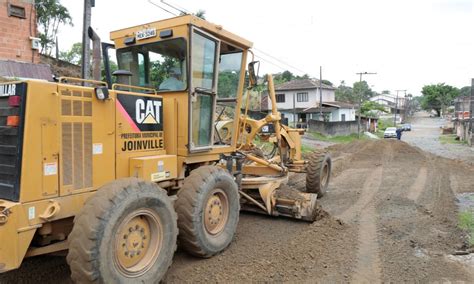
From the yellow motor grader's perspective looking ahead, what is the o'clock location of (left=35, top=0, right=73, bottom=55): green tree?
The green tree is roughly at 10 o'clock from the yellow motor grader.

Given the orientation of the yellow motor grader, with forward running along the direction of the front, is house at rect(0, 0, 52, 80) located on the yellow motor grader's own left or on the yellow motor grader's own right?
on the yellow motor grader's own left

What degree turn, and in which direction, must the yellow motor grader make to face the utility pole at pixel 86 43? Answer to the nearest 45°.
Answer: approximately 45° to its left

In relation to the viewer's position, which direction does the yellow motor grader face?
facing away from the viewer and to the right of the viewer
